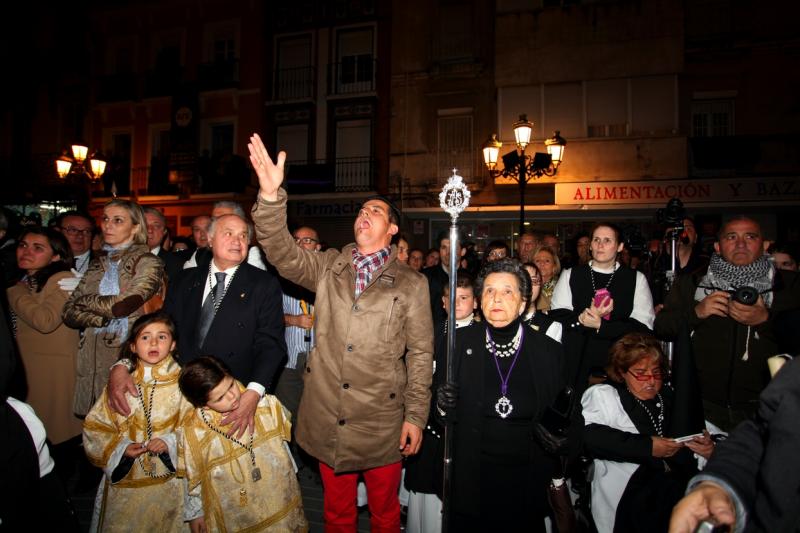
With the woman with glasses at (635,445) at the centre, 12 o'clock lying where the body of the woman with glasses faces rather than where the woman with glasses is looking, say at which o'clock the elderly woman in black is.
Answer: The elderly woman in black is roughly at 3 o'clock from the woman with glasses.

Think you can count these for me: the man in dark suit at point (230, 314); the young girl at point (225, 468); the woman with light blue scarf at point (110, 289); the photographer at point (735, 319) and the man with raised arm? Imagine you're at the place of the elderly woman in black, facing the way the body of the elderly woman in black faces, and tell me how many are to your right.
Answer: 4

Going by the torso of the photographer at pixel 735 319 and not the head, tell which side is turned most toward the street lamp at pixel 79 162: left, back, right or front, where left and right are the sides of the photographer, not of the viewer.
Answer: right

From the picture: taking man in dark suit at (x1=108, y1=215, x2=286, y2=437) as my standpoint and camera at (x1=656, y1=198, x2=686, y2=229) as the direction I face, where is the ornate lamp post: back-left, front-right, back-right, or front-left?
front-left

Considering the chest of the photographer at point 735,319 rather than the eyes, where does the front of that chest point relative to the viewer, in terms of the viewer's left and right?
facing the viewer

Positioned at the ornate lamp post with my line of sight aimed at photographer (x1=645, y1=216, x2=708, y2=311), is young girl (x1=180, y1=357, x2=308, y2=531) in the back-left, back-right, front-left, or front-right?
front-right

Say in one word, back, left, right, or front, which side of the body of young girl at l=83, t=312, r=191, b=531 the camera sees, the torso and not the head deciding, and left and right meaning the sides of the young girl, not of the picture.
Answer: front
